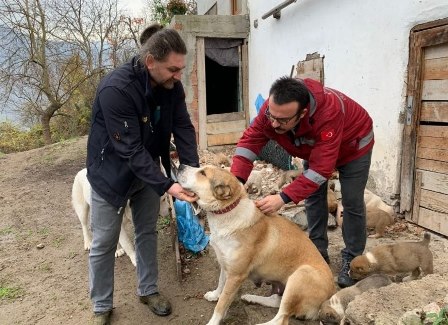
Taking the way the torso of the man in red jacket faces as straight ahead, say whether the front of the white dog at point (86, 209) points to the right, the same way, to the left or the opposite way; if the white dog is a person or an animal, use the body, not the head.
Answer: the opposite way

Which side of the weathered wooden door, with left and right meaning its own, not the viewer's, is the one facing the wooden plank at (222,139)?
right

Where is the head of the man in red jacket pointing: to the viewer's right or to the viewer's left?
to the viewer's left

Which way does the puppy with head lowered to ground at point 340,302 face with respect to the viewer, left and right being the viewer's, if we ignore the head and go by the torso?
facing the viewer and to the left of the viewer

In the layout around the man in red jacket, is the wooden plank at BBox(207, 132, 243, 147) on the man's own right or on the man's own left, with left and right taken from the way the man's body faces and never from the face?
on the man's own right

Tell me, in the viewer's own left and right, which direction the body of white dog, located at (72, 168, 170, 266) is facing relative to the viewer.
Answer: facing to the right of the viewer

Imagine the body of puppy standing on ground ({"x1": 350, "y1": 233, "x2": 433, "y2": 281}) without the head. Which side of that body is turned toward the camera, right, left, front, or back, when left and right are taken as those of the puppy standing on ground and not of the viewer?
left

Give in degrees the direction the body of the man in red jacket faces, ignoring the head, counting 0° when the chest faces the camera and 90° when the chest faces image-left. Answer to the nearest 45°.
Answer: approximately 45°

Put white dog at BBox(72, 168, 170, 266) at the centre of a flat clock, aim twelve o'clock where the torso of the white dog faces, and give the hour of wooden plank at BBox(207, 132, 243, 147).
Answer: The wooden plank is roughly at 10 o'clock from the white dog.

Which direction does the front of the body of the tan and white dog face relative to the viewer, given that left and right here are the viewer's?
facing to the left of the viewer
